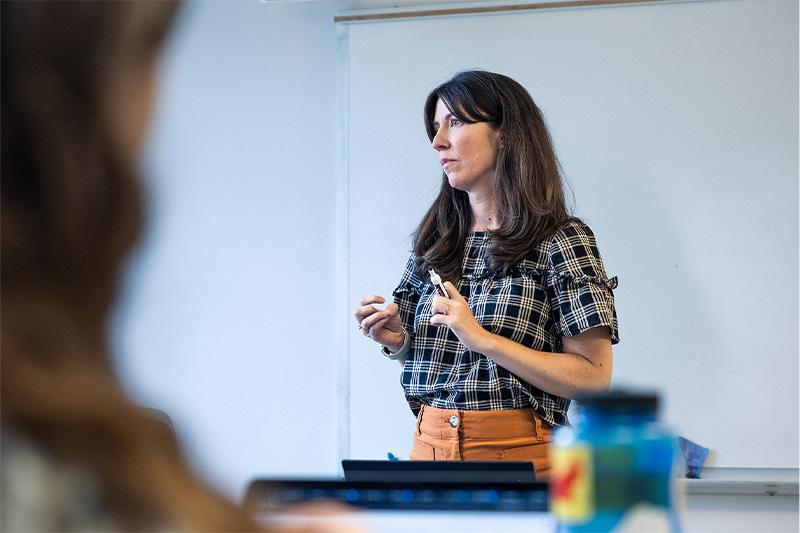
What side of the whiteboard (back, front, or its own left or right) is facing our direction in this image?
front

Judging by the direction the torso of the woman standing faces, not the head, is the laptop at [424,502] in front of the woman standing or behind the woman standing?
in front

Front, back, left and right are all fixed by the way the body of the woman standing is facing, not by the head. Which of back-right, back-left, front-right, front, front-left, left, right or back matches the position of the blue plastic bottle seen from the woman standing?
front-left

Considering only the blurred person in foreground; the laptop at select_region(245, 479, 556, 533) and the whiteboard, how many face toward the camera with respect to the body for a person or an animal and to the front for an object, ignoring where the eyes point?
2

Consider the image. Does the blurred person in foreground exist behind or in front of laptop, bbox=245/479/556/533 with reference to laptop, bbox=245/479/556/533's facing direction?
in front

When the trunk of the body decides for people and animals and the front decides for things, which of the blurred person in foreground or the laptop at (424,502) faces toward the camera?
the laptop

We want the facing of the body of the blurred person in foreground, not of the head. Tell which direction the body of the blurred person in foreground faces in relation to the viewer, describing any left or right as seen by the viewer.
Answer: facing away from the viewer and to the right of the viewer

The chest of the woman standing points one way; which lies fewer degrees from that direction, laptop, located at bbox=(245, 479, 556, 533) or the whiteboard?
the laptop

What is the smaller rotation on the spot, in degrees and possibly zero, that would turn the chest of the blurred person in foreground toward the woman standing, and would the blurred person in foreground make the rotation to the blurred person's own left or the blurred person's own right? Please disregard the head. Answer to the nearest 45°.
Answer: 0° — they already face them

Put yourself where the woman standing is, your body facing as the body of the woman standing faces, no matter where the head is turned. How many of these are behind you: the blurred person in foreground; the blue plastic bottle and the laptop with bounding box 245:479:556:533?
0

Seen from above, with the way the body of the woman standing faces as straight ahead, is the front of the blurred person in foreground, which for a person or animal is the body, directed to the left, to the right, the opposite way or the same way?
the opposite way

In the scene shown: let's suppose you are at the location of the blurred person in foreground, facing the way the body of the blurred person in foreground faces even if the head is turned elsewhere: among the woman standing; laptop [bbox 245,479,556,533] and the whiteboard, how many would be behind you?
0

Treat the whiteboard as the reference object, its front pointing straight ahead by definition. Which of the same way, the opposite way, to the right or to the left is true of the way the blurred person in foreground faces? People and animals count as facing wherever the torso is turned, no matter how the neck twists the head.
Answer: the opposite way
